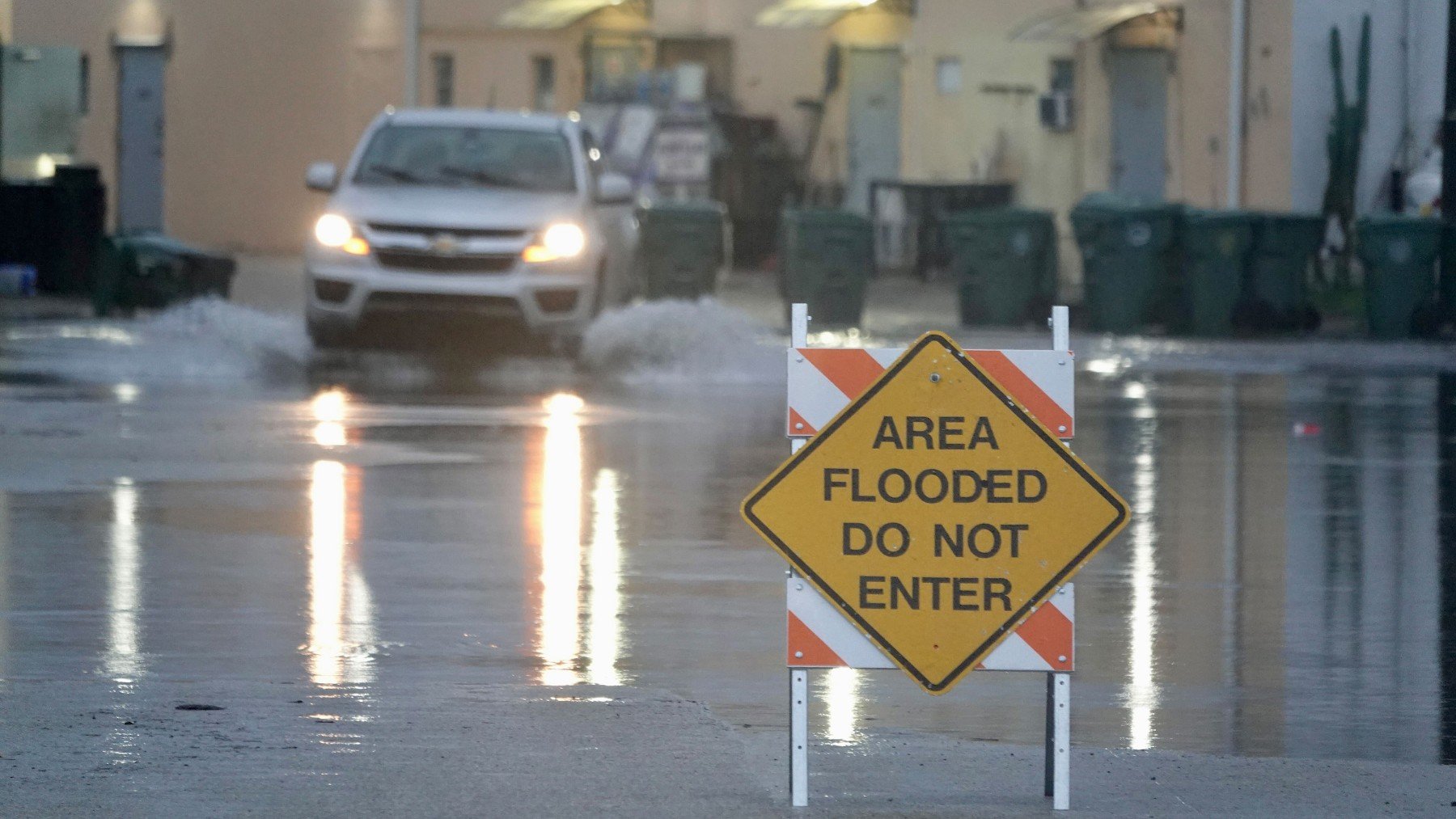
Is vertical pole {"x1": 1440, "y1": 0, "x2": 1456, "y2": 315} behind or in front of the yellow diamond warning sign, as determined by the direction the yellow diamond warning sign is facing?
behind

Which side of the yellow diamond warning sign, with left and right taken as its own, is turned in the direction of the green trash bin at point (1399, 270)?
back

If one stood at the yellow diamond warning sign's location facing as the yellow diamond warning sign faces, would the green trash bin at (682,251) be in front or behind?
behind

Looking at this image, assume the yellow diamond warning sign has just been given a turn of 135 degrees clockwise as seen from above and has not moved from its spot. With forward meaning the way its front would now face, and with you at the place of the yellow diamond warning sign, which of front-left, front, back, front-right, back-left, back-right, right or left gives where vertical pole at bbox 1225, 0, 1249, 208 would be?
front-right

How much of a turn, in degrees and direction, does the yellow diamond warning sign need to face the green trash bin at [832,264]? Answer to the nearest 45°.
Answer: approximately 180°

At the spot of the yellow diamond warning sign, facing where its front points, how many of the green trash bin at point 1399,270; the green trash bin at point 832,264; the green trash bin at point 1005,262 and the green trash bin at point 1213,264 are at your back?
4

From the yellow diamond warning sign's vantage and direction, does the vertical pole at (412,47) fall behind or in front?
behind

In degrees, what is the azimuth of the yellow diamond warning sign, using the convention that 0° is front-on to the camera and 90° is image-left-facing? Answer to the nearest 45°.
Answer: approximately 0°

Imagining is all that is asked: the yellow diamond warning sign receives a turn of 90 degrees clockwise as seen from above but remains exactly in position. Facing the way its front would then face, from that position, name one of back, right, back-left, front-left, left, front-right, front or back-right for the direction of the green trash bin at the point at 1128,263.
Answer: right

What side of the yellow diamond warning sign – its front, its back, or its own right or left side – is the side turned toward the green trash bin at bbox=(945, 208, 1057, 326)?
back

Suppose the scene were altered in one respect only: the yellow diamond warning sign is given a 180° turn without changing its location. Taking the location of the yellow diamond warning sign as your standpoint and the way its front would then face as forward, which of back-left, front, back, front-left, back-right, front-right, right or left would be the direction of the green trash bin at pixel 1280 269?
front

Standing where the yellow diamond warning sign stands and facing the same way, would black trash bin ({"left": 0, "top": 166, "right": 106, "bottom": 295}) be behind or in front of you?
behind

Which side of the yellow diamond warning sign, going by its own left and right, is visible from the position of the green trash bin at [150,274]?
back
